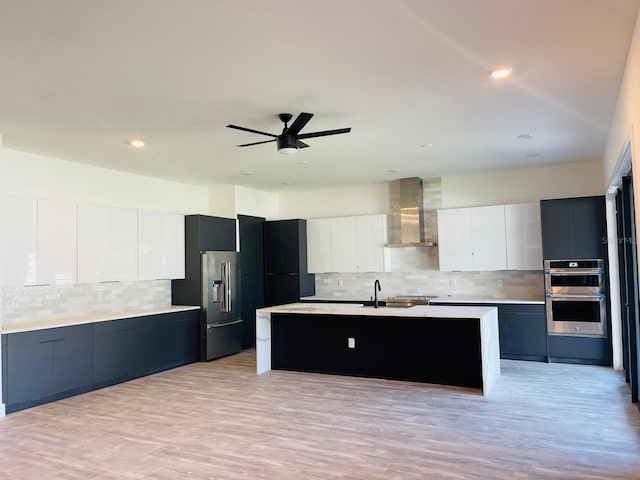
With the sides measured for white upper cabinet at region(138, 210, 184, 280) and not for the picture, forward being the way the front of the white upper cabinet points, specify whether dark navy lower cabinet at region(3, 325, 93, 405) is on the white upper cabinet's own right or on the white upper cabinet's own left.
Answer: on the white upper cabinet's own right

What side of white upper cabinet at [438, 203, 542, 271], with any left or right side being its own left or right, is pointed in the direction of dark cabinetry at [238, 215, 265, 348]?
right

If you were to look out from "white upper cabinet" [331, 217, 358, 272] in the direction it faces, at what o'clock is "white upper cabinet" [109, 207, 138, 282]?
"white upper cabinet" [109, 207, 138, 282] is roughly at 2 o'clock from "white upper cabinet" [331, 217, 358, 272].

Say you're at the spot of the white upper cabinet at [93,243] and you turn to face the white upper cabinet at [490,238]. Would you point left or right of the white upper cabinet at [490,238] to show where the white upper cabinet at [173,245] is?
left

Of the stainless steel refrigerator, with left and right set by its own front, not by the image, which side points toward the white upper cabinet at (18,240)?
right

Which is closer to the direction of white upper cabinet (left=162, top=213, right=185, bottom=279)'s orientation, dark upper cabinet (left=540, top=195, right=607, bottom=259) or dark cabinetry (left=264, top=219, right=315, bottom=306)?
the dark upper cabinet

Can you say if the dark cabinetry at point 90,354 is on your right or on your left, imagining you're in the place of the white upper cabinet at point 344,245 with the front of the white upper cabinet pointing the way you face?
on your right

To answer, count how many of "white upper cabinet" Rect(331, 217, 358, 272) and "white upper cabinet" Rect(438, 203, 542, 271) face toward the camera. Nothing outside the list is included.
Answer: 2
